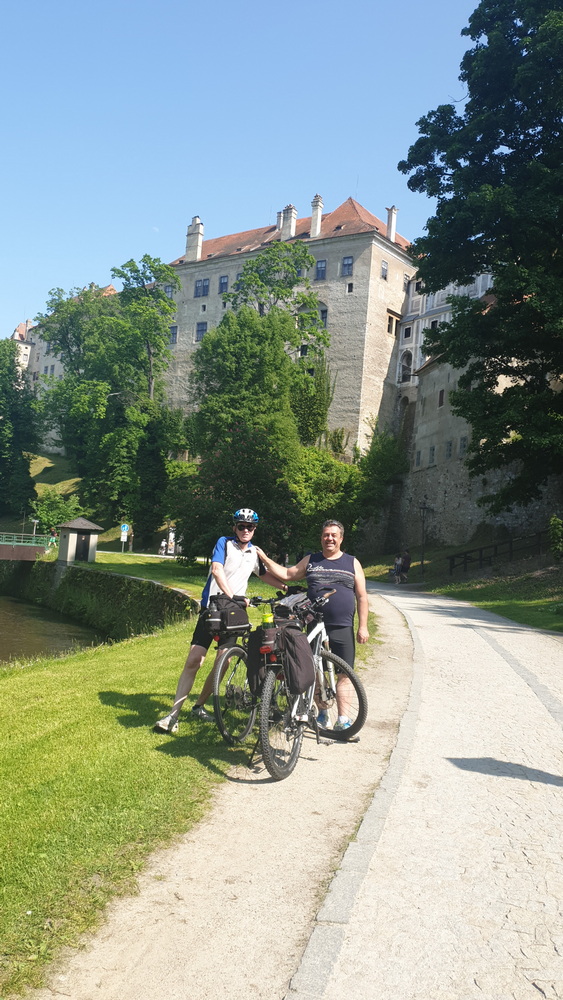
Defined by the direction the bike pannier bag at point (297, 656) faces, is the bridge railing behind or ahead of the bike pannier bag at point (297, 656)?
behind

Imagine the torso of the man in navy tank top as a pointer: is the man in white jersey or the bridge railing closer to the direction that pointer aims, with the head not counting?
the man in white jersey

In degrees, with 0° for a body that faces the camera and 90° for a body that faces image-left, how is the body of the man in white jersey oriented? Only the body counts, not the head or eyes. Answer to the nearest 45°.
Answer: approximately 315°

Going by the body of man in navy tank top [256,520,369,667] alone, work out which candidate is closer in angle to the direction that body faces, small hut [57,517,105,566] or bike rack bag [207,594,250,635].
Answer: the bike rack bag

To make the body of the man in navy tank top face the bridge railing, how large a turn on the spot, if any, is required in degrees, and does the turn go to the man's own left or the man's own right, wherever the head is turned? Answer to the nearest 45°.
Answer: approximately 135° to the man's own right

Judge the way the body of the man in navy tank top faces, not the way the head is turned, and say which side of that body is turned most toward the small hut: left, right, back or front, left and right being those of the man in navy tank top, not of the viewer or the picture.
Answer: back

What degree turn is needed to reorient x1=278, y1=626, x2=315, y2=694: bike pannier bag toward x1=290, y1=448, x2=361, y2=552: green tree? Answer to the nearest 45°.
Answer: approximately 135° to its left

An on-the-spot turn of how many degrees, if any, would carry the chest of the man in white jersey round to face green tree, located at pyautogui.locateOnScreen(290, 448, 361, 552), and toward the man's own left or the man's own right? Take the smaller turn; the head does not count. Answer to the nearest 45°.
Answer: approximately 135° to the man's own left
